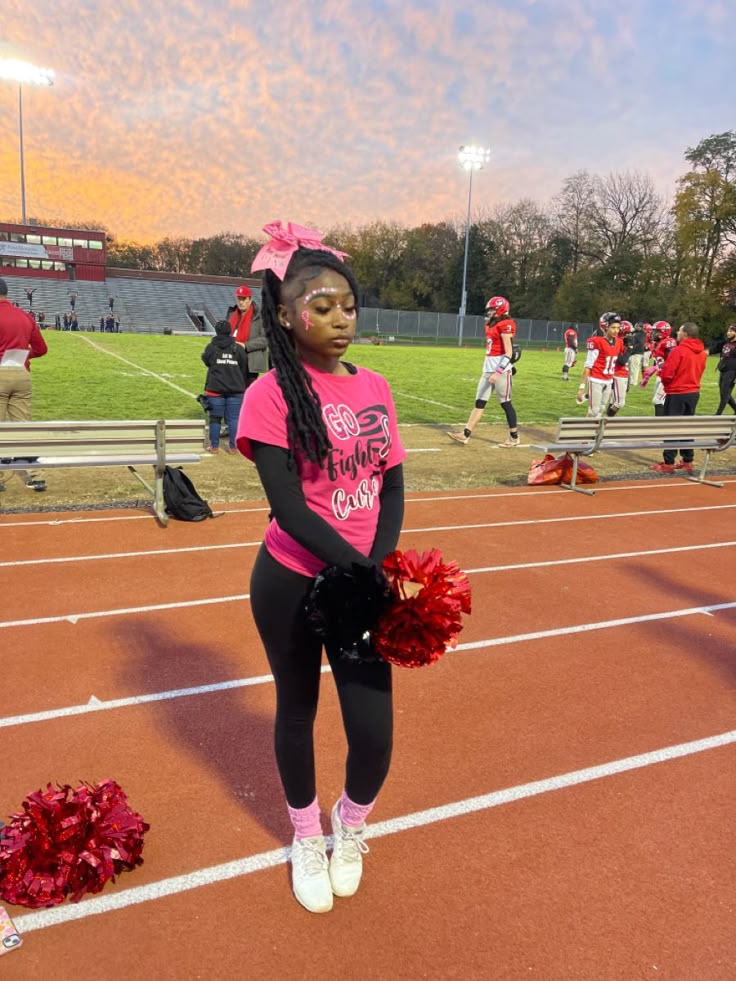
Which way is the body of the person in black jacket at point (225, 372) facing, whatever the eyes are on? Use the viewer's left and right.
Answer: facing away from the viewer

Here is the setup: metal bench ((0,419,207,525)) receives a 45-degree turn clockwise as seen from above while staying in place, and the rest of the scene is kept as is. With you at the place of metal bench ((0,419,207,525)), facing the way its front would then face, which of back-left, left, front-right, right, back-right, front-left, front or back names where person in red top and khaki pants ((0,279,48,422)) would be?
left

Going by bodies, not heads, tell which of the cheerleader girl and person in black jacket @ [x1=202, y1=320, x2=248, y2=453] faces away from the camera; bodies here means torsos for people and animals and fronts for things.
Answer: the person in black jacket

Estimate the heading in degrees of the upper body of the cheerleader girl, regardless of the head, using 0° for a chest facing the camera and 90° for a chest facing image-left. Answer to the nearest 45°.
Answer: approximately 315°

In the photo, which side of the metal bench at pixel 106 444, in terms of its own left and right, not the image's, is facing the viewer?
back

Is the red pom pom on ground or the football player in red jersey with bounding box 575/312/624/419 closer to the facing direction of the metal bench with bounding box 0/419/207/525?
the football player in red jersey

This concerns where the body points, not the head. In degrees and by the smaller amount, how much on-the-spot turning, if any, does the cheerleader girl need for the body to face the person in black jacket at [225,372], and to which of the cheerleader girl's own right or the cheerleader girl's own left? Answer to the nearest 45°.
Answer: approximately 135° to the cheerleader girl's own left

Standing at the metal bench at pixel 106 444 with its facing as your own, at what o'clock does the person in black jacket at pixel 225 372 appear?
The person in black jacket is roughly at 1 o'clock from the metal bench.

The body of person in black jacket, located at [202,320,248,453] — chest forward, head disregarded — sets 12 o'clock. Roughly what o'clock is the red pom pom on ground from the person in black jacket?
The red pom pom on ground is roughly at 6 o'clock from the person in black jacket.
